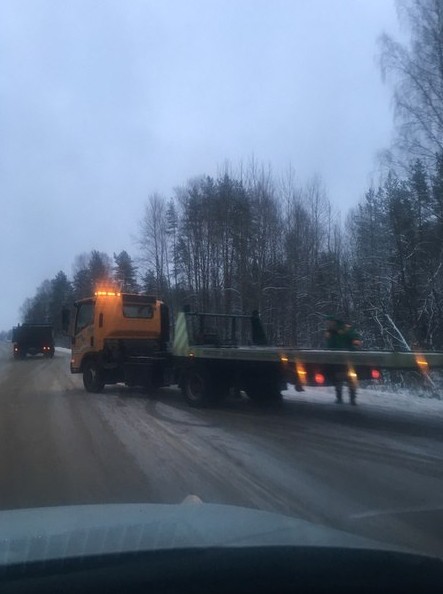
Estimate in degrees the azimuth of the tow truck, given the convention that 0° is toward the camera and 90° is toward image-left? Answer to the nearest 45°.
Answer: approximately 135°
